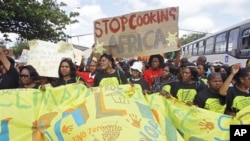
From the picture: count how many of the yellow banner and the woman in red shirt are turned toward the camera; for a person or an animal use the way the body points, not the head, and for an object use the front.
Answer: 2
